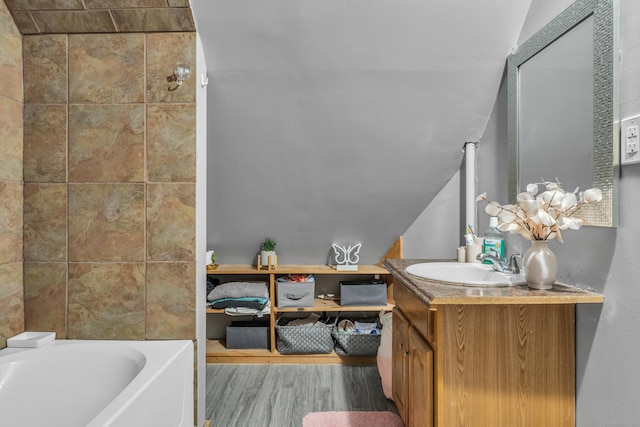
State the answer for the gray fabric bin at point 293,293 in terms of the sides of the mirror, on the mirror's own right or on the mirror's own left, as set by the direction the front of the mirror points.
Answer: on the mirror's own right

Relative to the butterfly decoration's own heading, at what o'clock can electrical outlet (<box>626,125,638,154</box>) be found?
The electrical outlet is roughly at 11 o'clock from the butterfly decoration.

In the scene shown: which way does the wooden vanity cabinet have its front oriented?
to the viewer's left

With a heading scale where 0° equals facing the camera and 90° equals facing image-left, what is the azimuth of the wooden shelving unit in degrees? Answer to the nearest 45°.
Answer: approximately 0°

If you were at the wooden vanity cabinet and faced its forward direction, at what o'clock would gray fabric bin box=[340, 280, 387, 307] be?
The gray fabric bin is roughly at 2 o'clock from the wooden vanity cabinet.

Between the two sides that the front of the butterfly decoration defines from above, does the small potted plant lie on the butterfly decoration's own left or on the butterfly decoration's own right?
on the butterfly decoration's own right

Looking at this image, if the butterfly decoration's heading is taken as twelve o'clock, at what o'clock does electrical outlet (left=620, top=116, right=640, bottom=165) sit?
The electrical outlet is roughly at 11 o'clock from the butterfly decoration.

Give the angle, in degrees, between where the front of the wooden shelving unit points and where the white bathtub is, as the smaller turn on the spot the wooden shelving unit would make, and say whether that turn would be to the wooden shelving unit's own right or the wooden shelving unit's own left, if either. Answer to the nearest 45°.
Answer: approximately 45° to the wooden shelving unit's own right

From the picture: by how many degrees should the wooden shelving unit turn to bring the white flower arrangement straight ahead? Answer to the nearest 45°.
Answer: approximately 45° to its left
